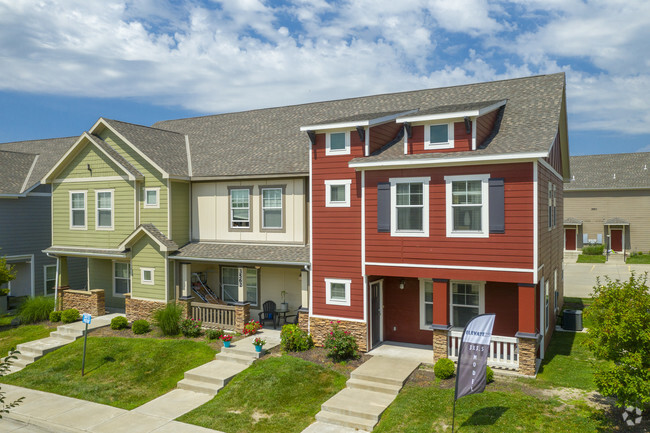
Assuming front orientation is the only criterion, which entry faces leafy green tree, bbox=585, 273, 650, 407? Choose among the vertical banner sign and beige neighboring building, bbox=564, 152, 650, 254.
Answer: the beige neighboring building

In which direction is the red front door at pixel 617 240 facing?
toward the camera

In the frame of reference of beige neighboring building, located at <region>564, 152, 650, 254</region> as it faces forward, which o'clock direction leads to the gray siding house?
The gray siding house is roughly at 1 o'clock from the beige neighboring building.

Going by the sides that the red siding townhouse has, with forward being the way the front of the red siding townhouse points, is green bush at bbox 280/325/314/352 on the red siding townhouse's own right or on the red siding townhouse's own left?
on the red siding townhouse's own right

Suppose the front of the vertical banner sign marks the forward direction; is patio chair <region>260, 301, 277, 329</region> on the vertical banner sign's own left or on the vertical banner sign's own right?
on the vertical banner sign's own right

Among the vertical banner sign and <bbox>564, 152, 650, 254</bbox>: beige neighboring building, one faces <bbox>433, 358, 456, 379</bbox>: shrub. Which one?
the beige neighboring building

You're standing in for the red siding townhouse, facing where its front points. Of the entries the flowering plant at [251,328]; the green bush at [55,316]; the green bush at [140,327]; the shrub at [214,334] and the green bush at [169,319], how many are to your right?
5

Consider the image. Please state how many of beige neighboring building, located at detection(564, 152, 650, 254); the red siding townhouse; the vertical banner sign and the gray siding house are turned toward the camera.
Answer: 4

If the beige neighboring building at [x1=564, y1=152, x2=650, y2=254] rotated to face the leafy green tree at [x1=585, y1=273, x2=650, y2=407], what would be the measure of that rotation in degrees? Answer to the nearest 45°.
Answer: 0° — it already faces it

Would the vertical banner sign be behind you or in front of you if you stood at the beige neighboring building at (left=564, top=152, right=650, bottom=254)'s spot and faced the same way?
in front

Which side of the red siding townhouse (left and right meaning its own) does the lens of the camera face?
front

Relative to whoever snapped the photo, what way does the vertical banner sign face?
facing the viewer

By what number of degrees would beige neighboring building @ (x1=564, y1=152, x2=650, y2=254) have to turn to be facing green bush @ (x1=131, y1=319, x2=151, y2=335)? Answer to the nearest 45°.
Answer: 0° — it already faces it

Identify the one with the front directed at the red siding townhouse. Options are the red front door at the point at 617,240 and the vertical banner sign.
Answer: the red front door

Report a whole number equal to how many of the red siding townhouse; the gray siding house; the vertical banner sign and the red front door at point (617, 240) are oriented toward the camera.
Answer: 4
